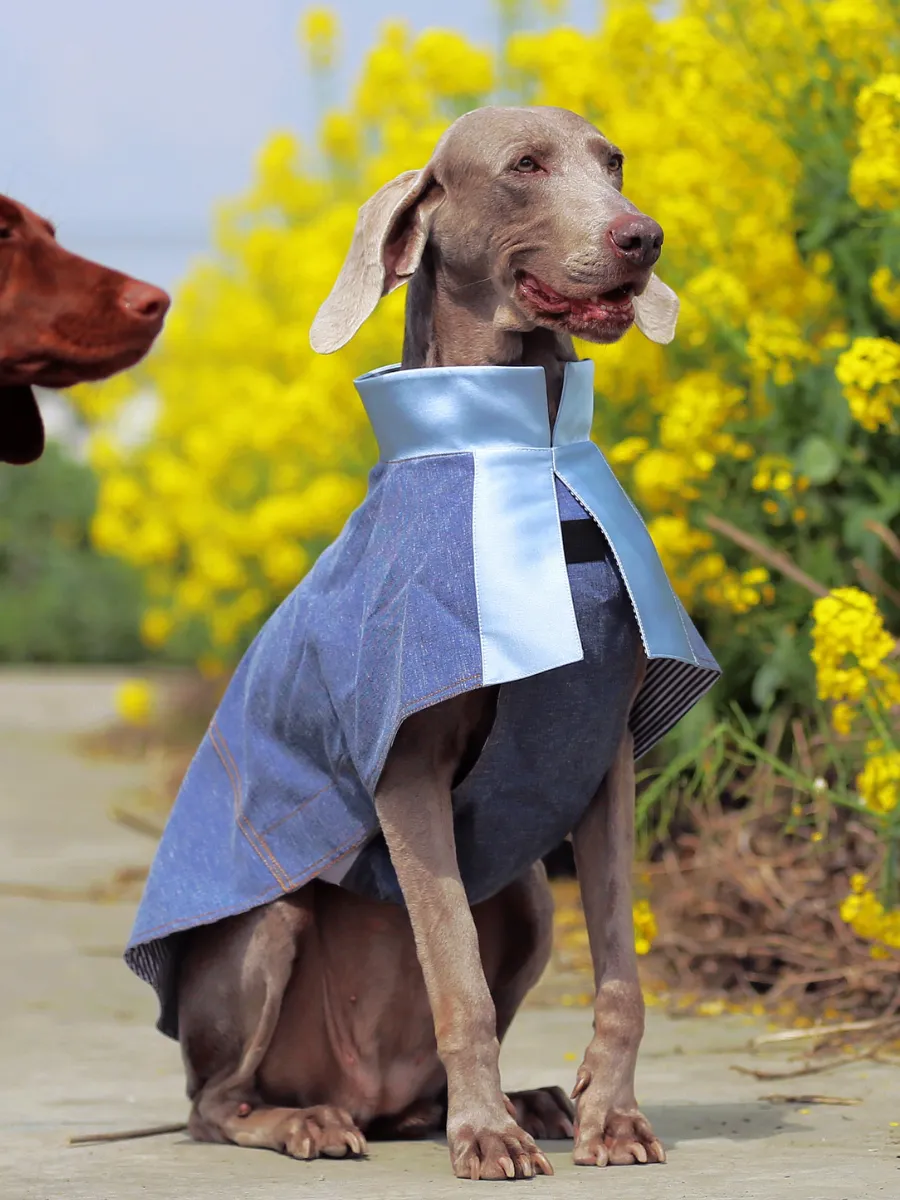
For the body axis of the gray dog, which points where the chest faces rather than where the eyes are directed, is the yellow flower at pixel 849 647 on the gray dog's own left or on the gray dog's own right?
on the gray dog's own left

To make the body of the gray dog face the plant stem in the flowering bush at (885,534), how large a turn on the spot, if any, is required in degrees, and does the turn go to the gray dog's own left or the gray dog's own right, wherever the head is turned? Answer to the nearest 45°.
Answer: approximately 90° to the gray dog's own left

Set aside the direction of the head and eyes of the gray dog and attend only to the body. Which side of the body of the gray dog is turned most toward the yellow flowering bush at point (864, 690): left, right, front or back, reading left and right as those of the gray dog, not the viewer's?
left
